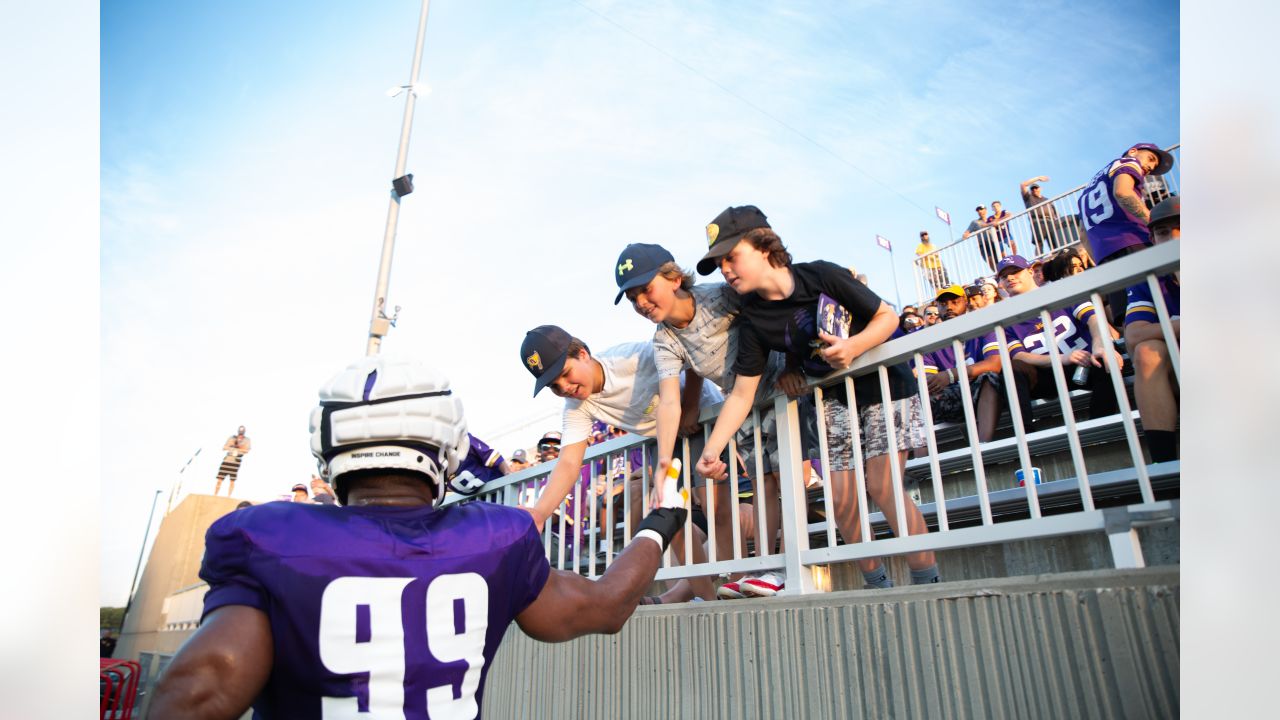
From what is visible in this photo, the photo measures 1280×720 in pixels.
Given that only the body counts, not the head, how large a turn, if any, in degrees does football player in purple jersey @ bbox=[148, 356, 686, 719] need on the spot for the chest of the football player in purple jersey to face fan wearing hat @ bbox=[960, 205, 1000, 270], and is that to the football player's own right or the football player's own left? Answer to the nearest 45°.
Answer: approximately 45° to the football player's own right

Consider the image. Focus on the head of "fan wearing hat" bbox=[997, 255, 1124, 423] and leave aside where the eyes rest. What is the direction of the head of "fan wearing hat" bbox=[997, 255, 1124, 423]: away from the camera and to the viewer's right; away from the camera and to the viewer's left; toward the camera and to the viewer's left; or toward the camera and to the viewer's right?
toward the camera and to the viewer's left

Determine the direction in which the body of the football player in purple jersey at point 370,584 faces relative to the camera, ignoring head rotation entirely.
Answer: away from the camera

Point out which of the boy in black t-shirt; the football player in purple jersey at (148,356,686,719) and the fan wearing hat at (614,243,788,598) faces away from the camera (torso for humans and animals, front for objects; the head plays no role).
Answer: the football player in purple jersey

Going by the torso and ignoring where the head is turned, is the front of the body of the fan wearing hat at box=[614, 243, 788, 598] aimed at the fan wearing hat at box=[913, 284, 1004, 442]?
no

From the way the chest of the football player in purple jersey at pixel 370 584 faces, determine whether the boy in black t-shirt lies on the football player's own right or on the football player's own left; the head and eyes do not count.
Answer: on the football player's own right

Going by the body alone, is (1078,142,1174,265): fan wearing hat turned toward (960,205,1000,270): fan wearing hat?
no

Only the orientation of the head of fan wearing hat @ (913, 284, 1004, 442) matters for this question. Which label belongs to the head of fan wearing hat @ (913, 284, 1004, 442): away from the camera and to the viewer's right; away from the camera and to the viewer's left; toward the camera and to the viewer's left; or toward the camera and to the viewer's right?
toward the camera and to the viewer's left

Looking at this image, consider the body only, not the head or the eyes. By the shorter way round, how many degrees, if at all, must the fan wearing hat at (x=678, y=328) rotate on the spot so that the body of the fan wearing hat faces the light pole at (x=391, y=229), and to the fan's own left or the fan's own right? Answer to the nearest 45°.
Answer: approximately 90° to the fan's own right

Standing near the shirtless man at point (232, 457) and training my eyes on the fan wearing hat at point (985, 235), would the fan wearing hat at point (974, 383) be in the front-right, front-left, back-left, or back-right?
front-right
